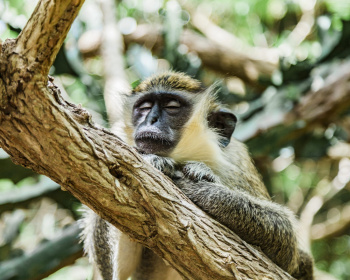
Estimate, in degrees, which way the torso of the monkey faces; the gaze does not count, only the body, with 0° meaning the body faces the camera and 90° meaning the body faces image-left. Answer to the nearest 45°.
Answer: approximately 45°
